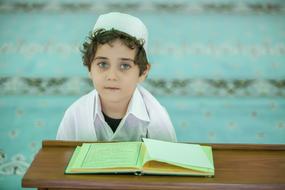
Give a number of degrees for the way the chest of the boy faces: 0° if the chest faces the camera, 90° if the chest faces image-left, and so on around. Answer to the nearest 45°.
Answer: approximately 0°
